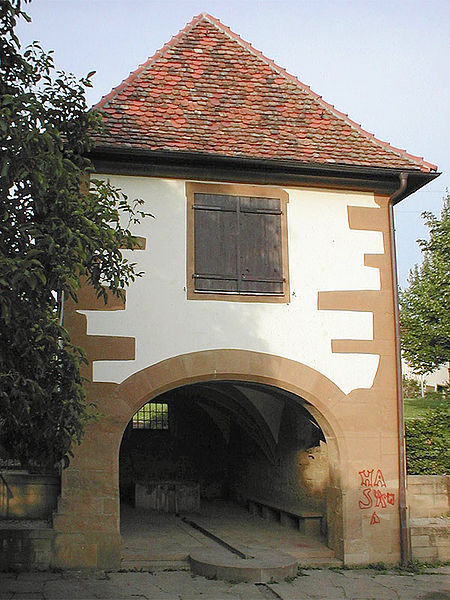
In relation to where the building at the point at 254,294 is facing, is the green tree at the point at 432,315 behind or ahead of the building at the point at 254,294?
behind

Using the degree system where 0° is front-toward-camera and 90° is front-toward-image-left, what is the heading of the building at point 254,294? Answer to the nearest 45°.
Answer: approximately 0°

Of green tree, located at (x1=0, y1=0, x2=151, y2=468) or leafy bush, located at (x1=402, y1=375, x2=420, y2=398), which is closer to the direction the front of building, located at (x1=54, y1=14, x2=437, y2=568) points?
the green tree

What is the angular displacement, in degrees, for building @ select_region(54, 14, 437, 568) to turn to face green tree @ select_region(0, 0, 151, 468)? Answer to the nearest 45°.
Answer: approximately 45° to its right

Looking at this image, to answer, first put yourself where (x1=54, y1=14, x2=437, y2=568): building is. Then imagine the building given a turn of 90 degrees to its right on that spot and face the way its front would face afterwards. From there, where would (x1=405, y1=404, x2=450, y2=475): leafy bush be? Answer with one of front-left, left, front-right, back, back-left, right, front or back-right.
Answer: back-right
